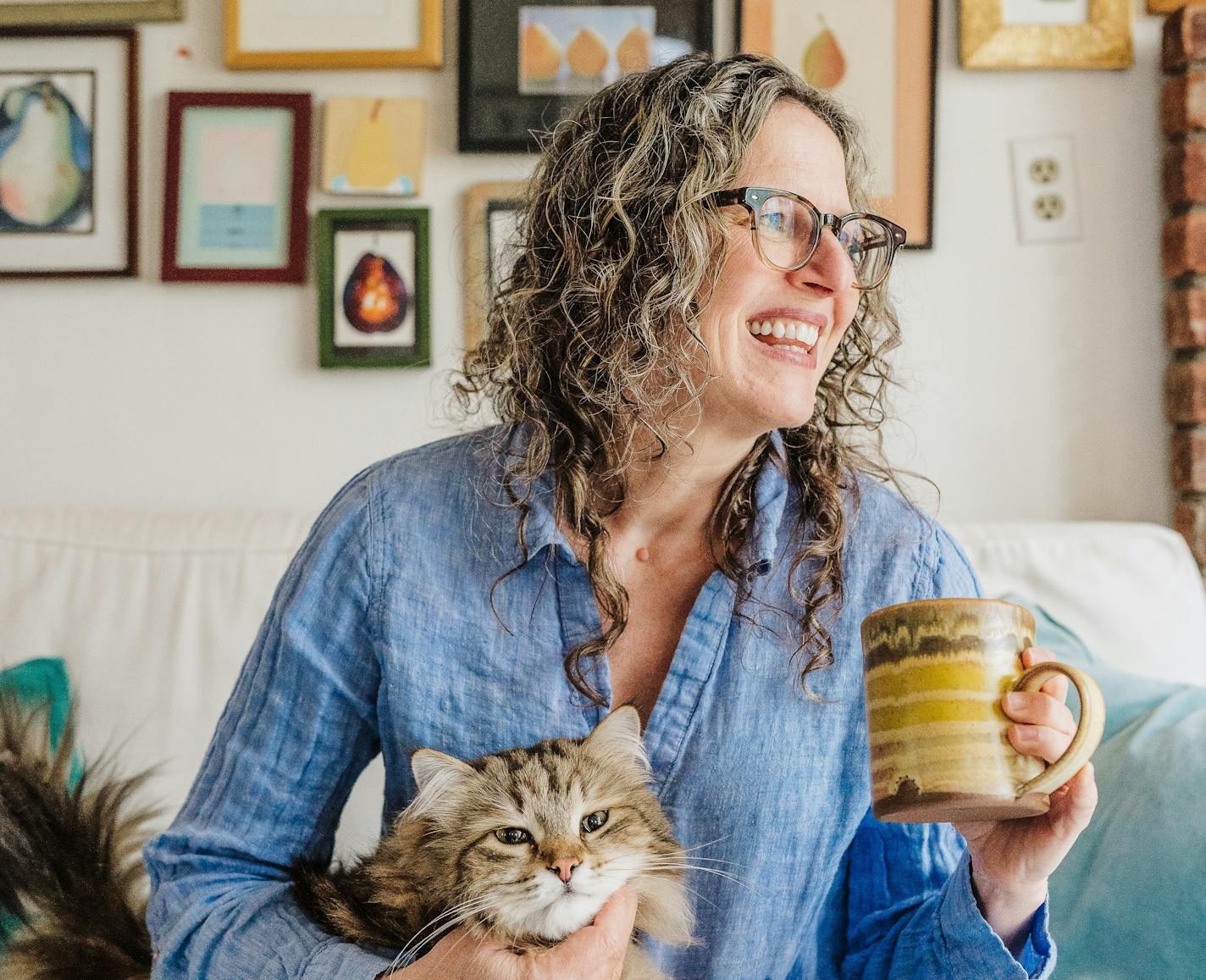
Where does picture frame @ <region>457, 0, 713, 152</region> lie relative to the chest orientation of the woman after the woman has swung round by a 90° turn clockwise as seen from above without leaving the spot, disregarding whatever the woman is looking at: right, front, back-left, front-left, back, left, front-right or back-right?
right
